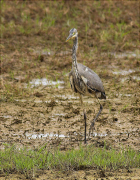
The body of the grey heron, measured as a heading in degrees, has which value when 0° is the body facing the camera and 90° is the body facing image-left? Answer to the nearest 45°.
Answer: approximately 45°
